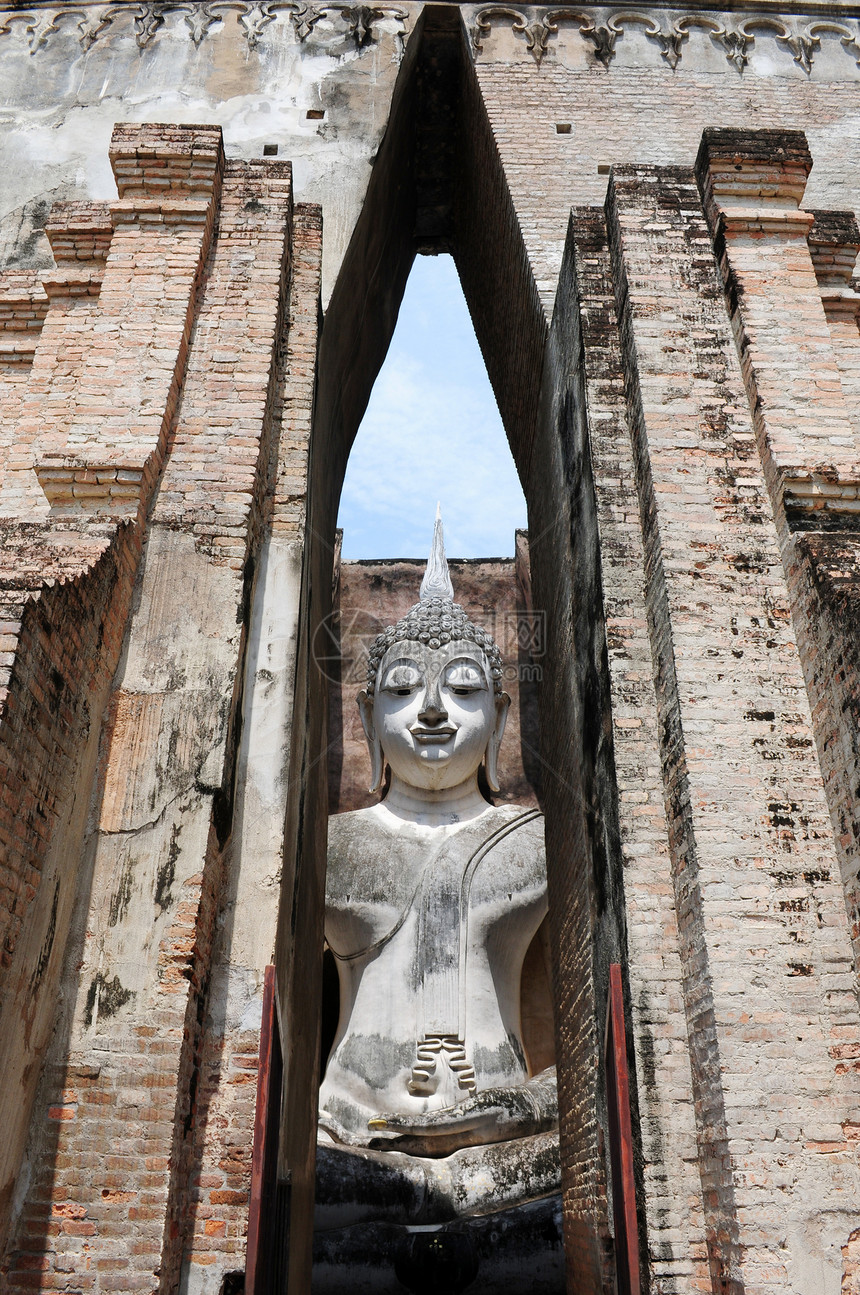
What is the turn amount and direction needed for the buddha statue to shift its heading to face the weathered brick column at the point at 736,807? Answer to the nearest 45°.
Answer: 0° — it already faces it

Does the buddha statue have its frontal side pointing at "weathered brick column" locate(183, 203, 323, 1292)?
yes

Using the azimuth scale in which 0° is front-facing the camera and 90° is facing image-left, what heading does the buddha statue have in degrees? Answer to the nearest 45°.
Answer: approximately 0°

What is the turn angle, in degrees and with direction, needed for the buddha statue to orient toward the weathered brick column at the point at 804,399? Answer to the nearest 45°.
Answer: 0° — it already faces it

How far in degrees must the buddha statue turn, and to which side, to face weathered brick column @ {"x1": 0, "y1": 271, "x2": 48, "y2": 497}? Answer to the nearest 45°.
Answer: approximately 45° to its right
